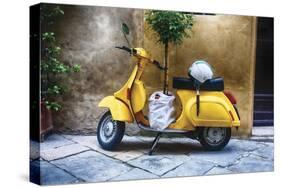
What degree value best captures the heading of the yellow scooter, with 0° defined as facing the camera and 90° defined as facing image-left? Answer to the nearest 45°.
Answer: approximately 90°
